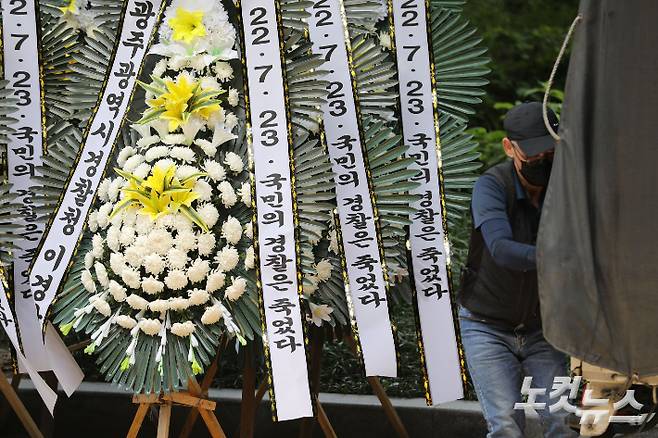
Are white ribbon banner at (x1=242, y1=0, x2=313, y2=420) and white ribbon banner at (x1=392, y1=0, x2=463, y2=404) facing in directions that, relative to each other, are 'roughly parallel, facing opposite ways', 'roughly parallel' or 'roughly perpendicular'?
roughly parallel

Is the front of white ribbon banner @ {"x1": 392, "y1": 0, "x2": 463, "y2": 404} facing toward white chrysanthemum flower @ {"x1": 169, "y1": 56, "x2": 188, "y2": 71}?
no

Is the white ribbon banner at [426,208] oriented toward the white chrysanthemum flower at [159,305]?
no

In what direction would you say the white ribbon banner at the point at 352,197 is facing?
toward the camera

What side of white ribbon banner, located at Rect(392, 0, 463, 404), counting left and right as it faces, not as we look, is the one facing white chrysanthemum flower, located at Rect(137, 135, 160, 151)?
right

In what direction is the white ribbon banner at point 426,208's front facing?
toward the camera

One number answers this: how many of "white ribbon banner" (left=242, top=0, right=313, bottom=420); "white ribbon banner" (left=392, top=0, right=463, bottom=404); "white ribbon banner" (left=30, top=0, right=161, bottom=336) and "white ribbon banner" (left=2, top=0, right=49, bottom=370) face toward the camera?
4

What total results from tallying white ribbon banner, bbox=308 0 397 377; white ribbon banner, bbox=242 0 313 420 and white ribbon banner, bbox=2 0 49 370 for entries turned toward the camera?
3

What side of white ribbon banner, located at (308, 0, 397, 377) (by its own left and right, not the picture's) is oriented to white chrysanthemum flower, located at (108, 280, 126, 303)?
right

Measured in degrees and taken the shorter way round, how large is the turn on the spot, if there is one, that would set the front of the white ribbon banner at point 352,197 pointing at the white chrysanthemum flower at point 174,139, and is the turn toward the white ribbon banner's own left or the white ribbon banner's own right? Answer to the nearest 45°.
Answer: approximately 90° to the white ribbon banner's own right

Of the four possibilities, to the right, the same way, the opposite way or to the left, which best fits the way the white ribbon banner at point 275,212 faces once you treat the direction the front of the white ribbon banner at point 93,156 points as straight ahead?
the same way
